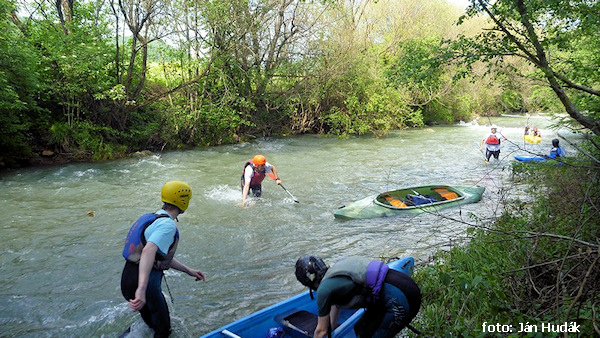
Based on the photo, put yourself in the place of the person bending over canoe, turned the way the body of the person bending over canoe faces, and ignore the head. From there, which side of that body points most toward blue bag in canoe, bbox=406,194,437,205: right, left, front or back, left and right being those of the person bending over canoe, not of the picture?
right

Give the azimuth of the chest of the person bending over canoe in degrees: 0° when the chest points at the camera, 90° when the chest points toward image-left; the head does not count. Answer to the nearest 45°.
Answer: approximately 90°

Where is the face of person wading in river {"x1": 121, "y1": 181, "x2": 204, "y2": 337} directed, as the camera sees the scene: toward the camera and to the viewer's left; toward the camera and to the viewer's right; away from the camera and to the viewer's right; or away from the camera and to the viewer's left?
away from the camera and to the viewer's right

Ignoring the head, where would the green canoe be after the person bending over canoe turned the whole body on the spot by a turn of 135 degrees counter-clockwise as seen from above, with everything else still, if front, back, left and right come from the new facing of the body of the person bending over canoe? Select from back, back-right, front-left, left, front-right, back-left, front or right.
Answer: back-left

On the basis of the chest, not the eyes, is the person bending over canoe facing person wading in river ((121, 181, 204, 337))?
yes
